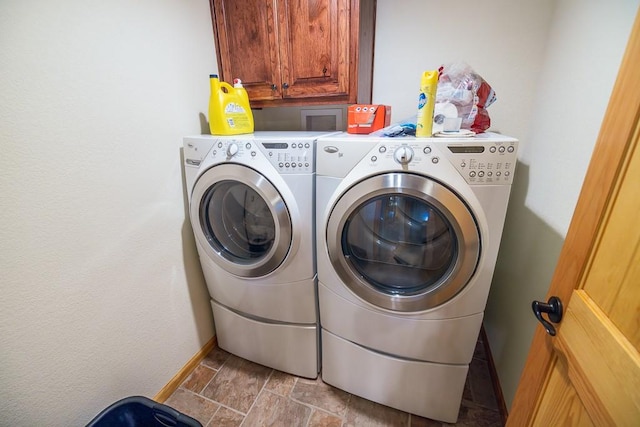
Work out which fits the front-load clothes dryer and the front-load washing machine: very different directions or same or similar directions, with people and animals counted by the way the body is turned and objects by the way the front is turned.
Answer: same or similar directions

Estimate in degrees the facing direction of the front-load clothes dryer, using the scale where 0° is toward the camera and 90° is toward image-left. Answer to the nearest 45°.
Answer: approximately 0°

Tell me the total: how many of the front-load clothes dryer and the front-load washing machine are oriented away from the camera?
0

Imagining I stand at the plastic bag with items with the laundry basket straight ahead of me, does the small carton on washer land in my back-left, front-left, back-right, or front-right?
front-right

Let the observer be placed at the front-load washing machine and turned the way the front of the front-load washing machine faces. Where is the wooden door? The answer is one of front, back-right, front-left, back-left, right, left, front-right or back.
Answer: left

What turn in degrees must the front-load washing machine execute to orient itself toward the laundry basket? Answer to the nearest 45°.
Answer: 0° — it already faces it

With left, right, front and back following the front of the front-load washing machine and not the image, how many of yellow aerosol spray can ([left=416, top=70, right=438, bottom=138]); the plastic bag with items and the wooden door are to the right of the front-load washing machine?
0

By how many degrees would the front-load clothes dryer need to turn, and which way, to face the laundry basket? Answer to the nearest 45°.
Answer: approximately 45° to its right
